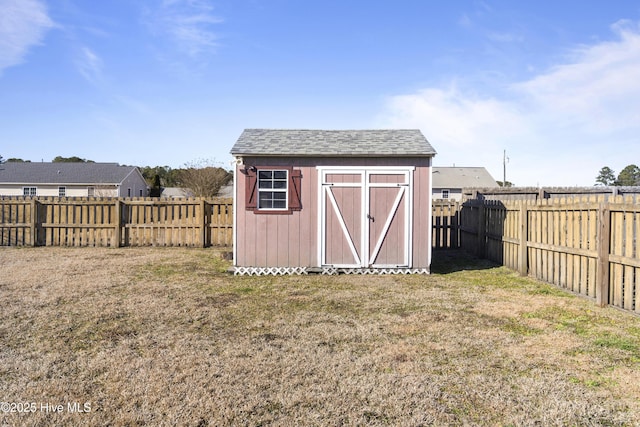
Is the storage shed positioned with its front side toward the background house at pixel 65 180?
no

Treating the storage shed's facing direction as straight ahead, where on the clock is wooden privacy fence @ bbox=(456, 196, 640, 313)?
The wooden privacy fence is roughly at 10 o'clock from the storage shed.

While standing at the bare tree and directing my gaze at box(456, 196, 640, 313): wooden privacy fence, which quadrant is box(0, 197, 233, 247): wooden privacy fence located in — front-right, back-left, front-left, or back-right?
front-right

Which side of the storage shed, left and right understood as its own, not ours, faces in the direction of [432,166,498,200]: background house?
back

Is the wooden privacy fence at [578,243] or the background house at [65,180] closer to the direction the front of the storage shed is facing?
the wooden privacy fence

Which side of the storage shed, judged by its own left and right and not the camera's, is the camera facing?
front

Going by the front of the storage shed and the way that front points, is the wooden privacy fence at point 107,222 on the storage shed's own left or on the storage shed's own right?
on the storage shed's own right

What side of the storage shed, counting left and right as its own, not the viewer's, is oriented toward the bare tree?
back

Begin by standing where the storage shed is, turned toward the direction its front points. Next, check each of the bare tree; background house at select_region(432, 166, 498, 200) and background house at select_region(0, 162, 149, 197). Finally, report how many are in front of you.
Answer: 0
